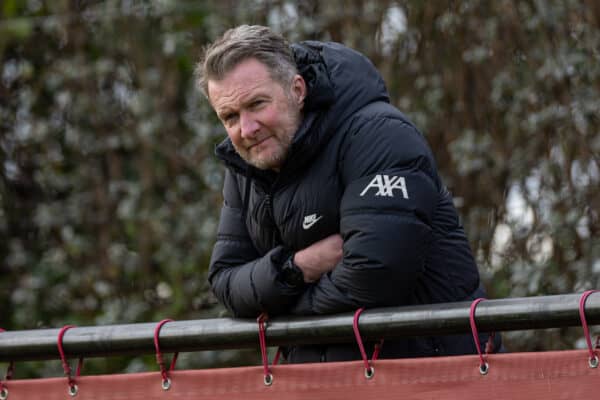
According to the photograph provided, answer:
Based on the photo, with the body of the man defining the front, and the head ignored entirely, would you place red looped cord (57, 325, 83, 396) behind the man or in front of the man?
in front

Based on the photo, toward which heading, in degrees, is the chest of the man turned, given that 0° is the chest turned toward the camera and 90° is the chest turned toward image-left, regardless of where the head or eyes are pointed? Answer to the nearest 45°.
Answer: approximately 45°
